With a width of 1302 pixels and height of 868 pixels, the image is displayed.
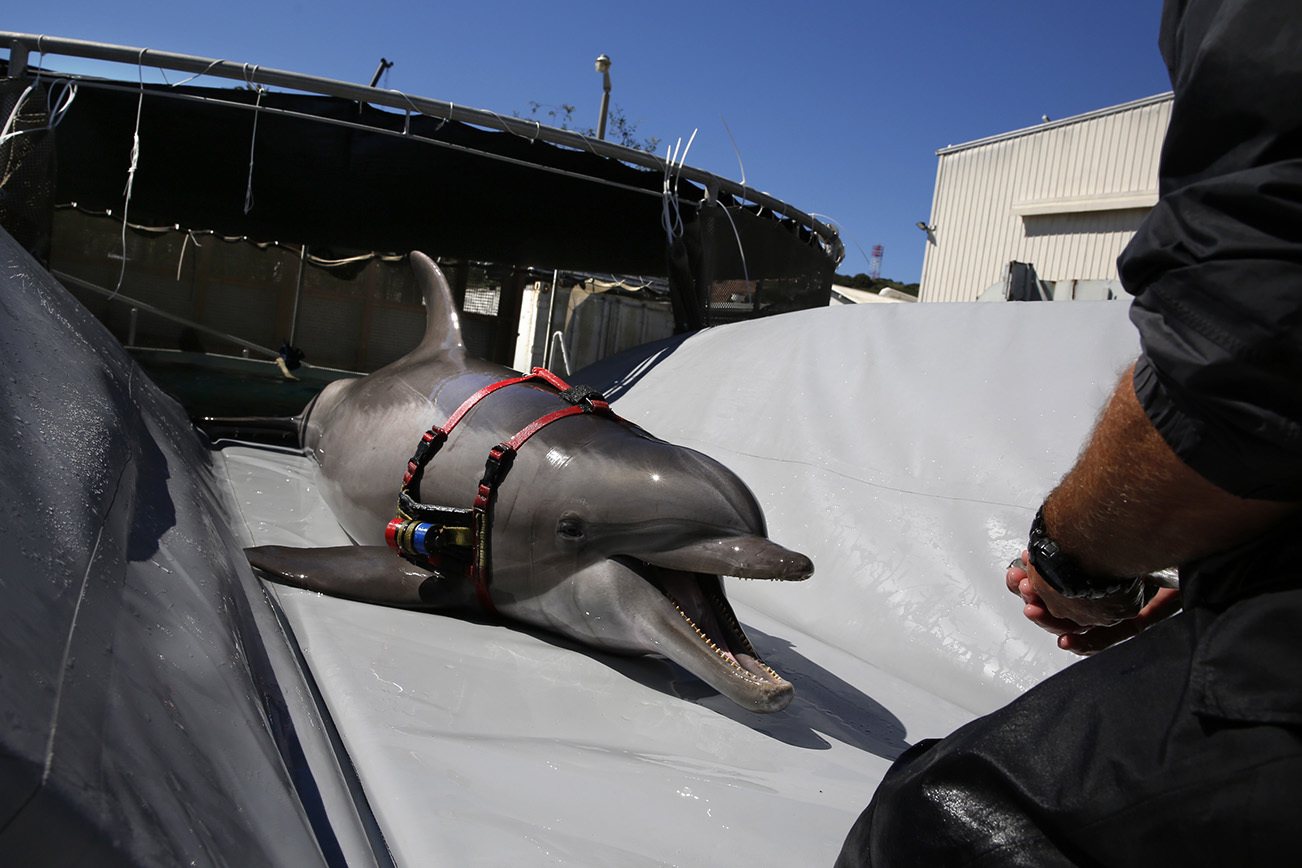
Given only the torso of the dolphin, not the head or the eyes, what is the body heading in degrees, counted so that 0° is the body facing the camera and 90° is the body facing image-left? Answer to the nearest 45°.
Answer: approximately 315°

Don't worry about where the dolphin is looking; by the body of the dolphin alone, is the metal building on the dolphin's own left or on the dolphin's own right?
on the dolphin's own left
